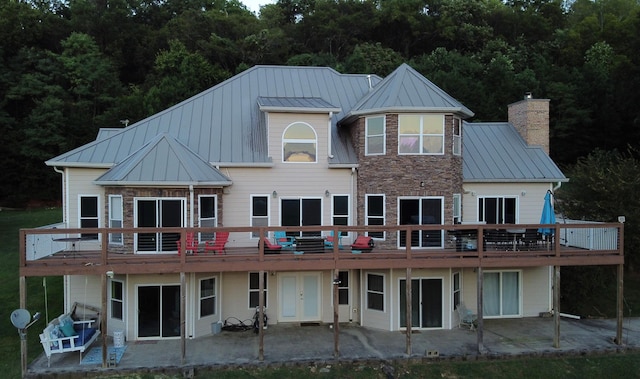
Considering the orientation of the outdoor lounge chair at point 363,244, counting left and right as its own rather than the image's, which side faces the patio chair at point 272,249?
front

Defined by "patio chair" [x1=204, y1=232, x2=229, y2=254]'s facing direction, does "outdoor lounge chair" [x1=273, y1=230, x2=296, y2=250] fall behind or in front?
behind

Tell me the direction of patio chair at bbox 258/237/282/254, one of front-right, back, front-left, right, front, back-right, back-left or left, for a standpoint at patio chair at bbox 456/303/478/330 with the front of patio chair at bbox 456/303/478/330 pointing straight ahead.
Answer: right

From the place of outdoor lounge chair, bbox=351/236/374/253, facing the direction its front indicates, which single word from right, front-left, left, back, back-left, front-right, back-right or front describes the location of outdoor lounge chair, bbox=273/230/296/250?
front-right

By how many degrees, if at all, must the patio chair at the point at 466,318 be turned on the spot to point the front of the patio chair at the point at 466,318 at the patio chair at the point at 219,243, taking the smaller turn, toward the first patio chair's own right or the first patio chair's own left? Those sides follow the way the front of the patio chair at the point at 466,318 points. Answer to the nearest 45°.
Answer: approximately 90° to the first patio chair's own right

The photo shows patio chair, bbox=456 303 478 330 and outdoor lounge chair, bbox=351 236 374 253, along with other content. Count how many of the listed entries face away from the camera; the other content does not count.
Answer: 0

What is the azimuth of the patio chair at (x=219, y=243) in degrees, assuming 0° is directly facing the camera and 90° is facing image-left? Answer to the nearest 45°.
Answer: approximately 45°

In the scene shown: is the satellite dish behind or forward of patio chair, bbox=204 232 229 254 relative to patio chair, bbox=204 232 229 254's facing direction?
forward

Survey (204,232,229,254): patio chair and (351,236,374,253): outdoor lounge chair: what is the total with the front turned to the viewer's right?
0

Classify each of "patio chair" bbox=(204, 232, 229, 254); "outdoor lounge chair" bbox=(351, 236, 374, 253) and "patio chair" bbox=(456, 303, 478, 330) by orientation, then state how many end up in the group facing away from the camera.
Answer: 0

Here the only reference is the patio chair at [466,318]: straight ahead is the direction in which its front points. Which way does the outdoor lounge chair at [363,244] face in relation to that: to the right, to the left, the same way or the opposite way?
to the right

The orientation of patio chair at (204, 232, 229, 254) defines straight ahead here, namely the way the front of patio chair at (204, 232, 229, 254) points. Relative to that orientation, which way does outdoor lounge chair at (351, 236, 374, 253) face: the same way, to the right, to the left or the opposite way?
the same way
